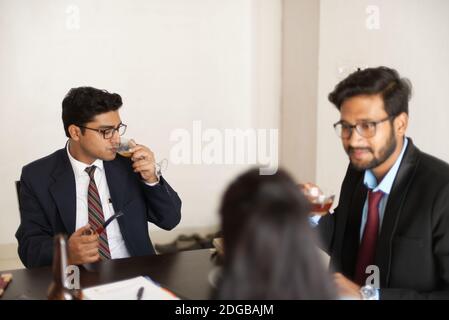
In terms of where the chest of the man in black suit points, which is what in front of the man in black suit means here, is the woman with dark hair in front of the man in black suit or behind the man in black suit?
in front

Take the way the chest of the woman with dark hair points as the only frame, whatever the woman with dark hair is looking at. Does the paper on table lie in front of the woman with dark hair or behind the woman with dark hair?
in front

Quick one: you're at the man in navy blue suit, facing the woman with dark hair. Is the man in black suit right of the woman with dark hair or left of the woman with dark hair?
left

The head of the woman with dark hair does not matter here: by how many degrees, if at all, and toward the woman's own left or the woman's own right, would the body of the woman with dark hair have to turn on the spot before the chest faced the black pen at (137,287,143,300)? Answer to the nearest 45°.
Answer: approximately 45° to the woman's own left

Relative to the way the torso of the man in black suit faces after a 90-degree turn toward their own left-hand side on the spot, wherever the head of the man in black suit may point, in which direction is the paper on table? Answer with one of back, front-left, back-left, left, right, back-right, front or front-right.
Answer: right

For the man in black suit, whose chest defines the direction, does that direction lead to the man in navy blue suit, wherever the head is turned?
no

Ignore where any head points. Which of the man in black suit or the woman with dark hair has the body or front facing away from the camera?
the woman with dark hair

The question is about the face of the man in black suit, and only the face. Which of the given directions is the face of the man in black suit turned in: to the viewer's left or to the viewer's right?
to the viewer's left

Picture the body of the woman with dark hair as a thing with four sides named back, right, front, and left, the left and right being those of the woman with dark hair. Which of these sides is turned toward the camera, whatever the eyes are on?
back

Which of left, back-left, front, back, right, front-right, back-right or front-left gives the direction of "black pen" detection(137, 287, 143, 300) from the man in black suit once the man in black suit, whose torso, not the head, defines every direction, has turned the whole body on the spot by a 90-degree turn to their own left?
right

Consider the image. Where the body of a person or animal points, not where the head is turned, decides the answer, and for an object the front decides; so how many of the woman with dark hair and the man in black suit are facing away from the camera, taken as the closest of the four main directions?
1

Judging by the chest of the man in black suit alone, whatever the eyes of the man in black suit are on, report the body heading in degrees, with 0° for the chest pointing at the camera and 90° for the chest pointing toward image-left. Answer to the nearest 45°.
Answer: approximately 45°

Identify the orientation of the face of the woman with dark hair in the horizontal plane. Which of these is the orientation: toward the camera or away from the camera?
away from the camera
